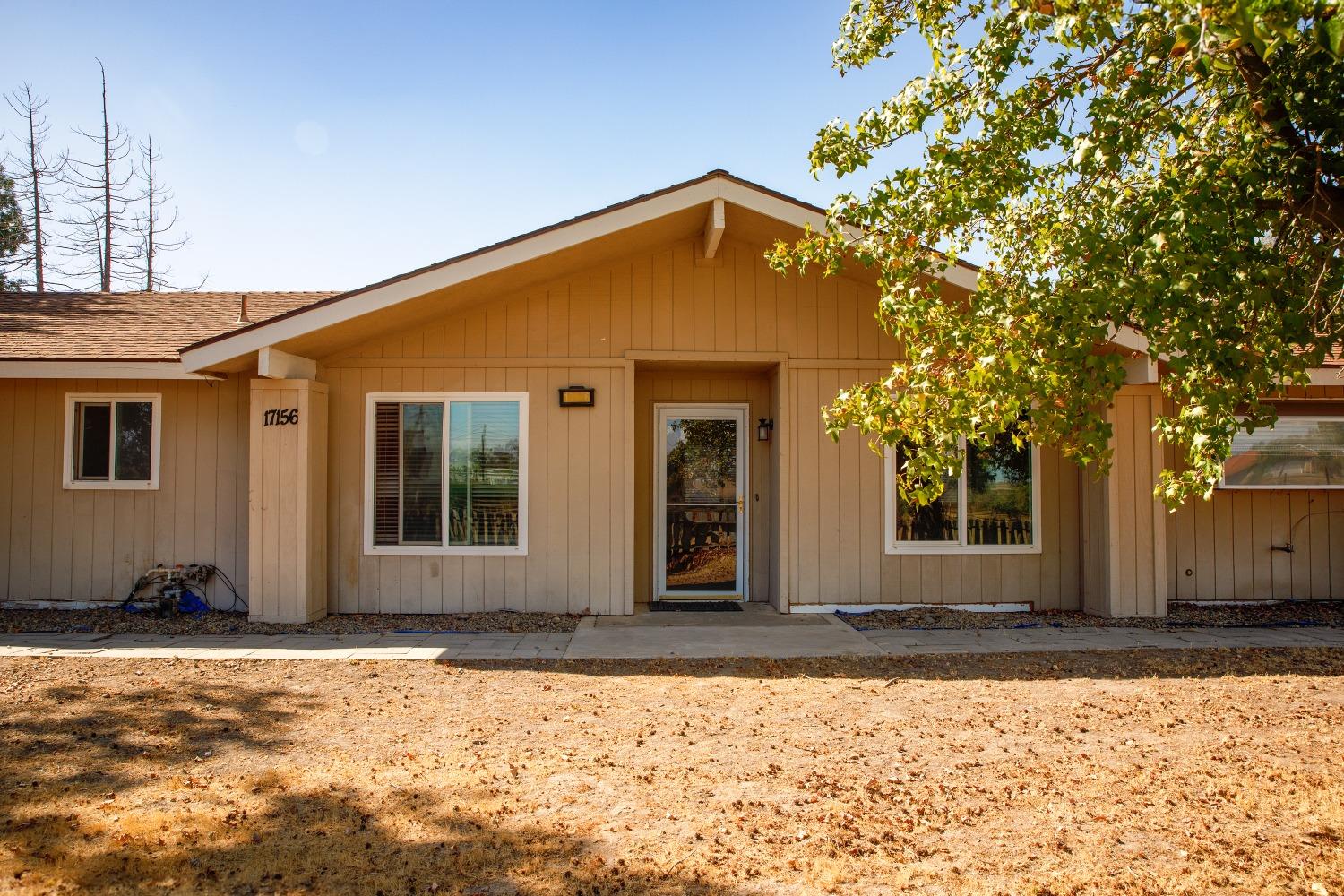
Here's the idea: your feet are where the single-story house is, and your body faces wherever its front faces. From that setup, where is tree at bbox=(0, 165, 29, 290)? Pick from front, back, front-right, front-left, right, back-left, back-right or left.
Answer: back-right

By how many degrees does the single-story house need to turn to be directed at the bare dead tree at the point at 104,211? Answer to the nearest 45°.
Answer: approximately 135° to its right

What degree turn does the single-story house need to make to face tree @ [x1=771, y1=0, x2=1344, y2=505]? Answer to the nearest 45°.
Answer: approximately 45° to its left

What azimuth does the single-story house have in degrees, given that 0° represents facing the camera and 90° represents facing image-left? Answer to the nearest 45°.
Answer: approximately 0°
